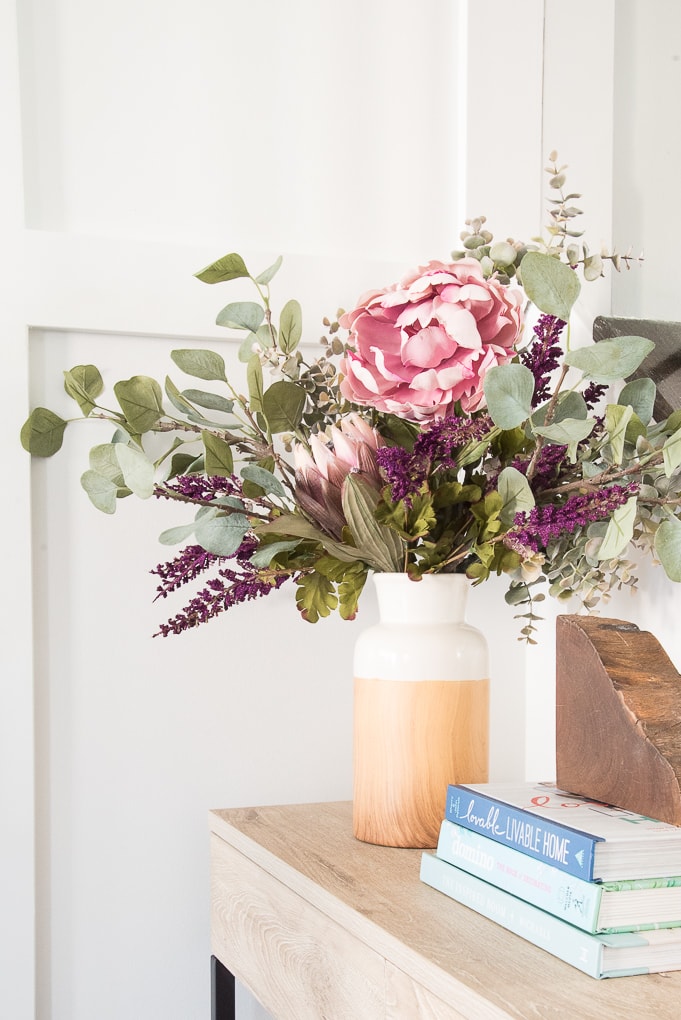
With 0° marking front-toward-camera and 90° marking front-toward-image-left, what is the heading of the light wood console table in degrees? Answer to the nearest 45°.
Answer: approximately 45°
